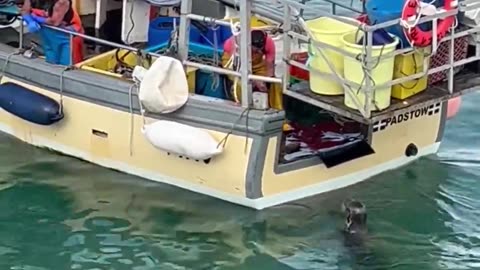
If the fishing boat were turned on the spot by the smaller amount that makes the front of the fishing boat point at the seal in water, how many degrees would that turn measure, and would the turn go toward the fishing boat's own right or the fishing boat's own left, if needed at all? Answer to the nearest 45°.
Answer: approximately 180°

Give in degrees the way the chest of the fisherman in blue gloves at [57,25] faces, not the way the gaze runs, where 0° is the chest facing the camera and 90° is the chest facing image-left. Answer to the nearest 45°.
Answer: approximately 45°

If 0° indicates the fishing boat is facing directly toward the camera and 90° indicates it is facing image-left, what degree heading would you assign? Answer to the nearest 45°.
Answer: approximately 135°
